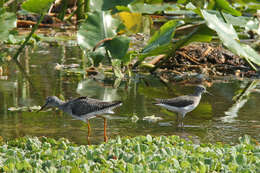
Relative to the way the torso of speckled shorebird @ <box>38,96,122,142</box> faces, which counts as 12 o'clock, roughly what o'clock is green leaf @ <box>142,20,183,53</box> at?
The green leaf is roughly at 4 o'clock from the speckled shorebird.

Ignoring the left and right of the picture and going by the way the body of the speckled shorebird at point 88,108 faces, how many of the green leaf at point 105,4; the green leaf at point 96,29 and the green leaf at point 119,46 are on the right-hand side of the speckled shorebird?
3

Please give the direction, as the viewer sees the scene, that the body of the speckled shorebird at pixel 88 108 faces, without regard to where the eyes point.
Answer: to the viewer's left

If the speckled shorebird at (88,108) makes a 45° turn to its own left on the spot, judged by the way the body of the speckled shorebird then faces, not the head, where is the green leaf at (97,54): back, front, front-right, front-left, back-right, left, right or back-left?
back-right

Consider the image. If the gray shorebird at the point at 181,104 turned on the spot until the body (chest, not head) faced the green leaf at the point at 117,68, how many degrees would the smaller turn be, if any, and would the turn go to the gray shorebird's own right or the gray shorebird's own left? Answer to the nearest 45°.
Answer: approximately 135° to the gray shorebird's own left

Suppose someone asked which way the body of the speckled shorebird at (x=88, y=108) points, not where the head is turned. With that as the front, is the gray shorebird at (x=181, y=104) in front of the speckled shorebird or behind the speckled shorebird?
behind

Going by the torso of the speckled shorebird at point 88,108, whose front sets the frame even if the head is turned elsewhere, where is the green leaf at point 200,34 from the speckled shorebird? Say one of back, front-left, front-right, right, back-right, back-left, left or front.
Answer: back-right

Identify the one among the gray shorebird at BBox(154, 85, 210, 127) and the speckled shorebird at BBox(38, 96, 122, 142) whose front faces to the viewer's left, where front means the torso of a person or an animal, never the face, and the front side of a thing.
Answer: the speckled shorebird

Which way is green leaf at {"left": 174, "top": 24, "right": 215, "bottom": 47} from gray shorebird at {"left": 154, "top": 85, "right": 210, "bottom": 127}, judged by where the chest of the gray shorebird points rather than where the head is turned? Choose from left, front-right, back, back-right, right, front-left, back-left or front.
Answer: left

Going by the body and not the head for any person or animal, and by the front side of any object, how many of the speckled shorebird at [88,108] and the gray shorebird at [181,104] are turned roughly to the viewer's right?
1

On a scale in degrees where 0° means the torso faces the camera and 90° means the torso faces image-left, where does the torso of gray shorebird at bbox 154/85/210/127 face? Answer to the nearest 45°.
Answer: approximately 270°

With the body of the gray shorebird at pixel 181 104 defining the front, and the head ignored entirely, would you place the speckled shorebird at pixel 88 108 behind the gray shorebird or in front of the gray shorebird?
behind

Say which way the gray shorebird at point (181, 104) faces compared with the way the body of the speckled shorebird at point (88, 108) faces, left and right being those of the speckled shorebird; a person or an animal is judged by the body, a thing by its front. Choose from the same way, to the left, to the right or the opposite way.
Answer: the opposite way

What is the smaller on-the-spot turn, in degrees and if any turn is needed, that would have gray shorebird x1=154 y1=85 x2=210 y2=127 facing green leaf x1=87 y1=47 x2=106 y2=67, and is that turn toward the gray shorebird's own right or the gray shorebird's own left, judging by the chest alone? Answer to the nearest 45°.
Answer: approximately 135° to the gray shorebird's own left
